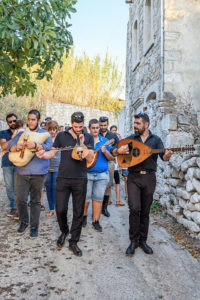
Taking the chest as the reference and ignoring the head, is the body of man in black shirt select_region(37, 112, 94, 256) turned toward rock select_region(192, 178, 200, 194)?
no

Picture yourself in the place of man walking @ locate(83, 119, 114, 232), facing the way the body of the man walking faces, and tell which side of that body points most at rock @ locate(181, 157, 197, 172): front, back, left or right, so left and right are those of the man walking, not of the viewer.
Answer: left

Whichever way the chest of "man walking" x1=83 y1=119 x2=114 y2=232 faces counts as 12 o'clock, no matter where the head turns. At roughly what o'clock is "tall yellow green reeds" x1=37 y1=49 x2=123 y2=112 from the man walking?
The tall yellow green reeds is roughly at 6 o'clock from the man walking.

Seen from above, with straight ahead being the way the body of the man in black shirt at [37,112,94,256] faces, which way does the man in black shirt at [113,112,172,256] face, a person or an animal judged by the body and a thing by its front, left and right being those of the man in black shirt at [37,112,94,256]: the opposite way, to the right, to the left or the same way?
the same way

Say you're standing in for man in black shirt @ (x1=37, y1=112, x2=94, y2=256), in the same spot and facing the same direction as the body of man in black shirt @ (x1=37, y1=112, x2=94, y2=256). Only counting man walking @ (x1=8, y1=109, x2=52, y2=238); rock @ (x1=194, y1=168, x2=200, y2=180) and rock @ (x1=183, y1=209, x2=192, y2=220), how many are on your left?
2

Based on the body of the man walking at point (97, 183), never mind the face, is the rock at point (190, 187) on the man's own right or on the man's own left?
on the man's own left

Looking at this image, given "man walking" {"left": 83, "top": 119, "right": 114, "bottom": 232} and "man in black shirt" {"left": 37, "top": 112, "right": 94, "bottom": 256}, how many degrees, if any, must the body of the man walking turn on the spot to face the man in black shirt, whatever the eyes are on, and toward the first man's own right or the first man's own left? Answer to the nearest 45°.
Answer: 0° — they already face them

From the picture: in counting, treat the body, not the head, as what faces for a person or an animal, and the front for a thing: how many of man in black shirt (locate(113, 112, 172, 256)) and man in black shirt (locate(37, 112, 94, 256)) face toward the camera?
2

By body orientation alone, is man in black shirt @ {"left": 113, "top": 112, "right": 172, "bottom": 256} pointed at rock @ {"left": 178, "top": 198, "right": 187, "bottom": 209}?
no

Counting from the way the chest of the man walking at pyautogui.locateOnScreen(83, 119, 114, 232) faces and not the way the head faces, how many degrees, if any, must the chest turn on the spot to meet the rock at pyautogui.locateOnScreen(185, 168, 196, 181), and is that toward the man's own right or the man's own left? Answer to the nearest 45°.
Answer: approximately 90° to the man's own left

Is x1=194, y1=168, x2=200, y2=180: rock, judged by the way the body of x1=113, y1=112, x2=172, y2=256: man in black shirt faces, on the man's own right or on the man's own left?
on the man's own left

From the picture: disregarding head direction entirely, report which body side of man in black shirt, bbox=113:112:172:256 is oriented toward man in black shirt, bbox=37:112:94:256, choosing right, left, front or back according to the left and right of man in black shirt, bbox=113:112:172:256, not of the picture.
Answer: right

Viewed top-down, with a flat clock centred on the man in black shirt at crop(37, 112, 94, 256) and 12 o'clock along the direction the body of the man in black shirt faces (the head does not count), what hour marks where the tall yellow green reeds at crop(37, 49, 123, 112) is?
The tall yellow green reeds is roughly at 6 o'clock from the man in black shirt.

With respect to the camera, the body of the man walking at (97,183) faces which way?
toward the camera

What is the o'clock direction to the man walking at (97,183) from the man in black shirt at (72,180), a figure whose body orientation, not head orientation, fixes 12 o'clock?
The man walking is roughly at 7 o'clock from the man in black shirt.

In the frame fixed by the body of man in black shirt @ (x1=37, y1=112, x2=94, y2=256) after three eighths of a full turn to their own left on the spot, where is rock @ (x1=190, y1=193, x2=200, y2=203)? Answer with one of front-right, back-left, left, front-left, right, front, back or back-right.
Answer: front-right

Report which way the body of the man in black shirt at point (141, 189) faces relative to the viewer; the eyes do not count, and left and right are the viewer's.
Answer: facing the viewer

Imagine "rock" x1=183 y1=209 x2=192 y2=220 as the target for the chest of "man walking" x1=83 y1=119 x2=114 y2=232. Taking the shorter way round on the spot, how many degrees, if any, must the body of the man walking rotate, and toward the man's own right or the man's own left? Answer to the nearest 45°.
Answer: approximately 90° to the man's own left

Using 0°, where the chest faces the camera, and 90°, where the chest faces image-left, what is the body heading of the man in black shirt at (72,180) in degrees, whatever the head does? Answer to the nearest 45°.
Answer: approximately 0°

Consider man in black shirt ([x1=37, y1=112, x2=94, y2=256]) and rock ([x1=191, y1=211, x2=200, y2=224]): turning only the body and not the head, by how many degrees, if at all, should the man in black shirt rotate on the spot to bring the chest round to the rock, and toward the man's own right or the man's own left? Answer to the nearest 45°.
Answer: approximately 90° to the man's own left

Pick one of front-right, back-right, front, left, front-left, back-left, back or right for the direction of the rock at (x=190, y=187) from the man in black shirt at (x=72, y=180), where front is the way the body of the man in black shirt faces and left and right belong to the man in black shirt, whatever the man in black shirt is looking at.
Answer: left
